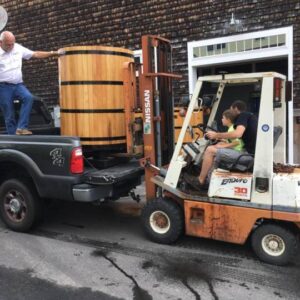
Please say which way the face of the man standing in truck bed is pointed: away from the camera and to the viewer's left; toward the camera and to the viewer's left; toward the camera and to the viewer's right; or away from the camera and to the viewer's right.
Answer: toward the camera and to the viewer's right

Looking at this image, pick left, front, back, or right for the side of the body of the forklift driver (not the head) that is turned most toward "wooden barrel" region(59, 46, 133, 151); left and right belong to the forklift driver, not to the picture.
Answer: front

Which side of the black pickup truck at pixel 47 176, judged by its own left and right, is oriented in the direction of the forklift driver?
back

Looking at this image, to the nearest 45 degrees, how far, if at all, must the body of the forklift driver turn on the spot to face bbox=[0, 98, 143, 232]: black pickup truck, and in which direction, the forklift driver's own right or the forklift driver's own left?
0° — they already face it

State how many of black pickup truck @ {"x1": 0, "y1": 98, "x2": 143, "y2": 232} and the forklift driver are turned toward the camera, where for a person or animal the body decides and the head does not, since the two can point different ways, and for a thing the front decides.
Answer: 0

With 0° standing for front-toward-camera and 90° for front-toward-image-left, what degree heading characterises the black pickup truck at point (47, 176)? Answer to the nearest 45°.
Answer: approximately 135°

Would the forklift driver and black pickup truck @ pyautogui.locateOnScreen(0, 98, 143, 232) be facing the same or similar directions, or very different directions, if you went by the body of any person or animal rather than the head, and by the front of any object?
same or similar directions

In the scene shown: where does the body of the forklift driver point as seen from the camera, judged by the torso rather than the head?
to the viewer's left
